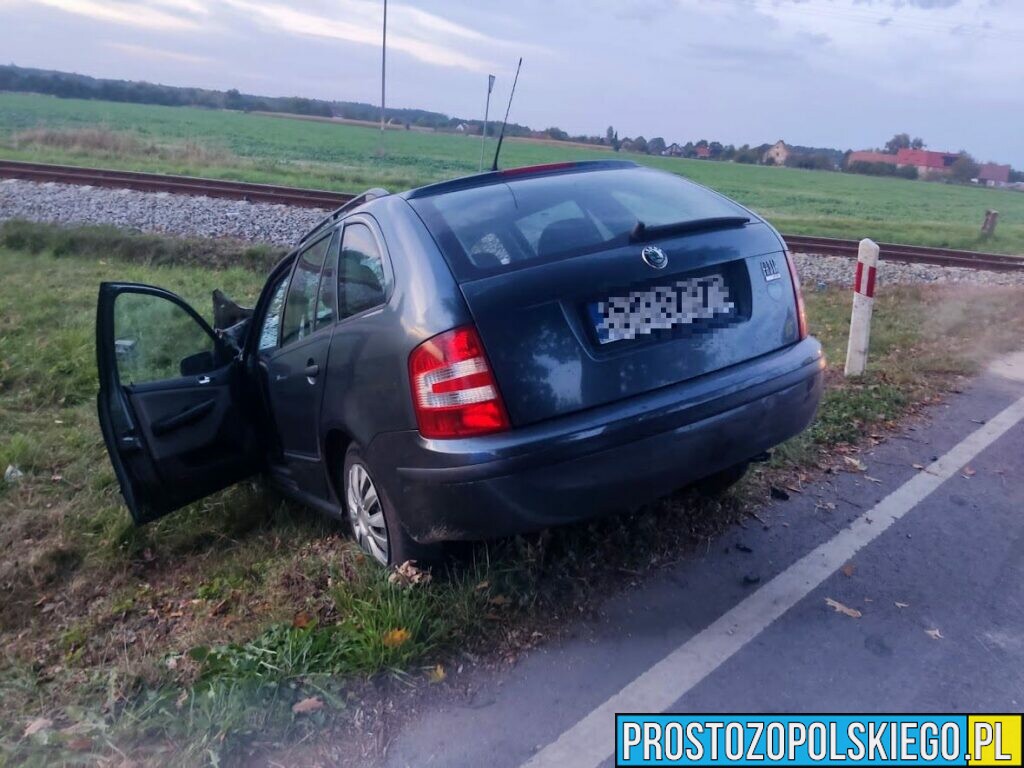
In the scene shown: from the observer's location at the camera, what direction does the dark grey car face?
facing away from the viewer and to the left of the viewer

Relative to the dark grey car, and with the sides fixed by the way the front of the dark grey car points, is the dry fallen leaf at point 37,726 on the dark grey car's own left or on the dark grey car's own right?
on the dark grey car's own left

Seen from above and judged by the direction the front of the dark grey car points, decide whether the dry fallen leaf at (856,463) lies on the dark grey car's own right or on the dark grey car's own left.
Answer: on the dark grey car's own right

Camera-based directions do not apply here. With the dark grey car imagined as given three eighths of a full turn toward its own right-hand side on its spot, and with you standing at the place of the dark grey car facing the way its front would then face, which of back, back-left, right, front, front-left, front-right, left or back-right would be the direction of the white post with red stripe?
front-left
